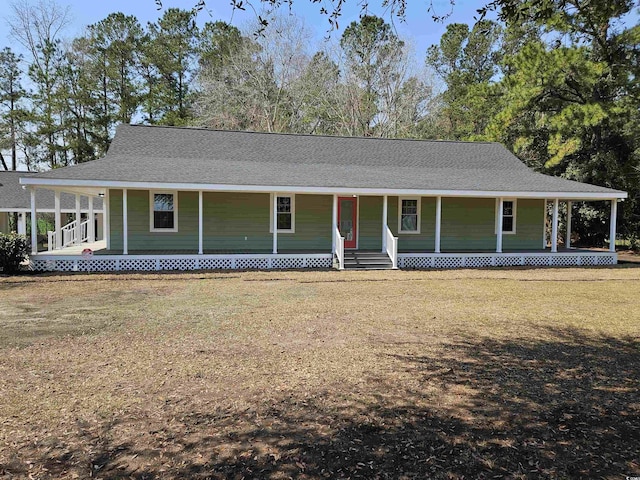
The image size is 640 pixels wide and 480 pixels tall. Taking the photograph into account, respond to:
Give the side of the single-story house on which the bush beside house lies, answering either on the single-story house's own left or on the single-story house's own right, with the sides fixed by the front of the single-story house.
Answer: on the single-story house's own right

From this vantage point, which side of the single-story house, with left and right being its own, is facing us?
front
